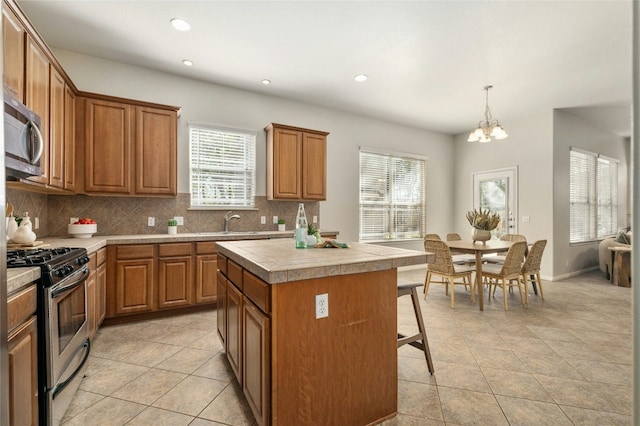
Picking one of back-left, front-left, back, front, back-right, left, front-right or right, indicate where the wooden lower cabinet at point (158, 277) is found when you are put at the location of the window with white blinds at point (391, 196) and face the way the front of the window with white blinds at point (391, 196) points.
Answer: right

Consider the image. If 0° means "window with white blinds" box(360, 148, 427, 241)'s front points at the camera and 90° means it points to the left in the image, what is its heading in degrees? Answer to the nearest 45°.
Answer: approximately 315°

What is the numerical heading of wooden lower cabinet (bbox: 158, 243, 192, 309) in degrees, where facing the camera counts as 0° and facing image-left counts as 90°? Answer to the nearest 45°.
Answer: approximately 0°

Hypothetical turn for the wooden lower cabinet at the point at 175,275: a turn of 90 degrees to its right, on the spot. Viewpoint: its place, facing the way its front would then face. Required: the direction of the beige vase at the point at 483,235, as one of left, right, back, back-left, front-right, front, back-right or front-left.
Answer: back

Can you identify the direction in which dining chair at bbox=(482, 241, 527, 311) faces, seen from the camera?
facing away from the viewer and to the left of the viewer

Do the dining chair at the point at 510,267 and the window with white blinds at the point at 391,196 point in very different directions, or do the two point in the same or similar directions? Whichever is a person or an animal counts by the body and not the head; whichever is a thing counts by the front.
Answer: very different directions

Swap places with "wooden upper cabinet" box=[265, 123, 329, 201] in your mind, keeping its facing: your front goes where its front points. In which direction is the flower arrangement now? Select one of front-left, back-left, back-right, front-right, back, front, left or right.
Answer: front-left

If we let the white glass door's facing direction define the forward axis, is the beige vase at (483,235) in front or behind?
in front

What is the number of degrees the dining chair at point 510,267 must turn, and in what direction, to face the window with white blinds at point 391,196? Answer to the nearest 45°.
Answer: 0° — it already faces it

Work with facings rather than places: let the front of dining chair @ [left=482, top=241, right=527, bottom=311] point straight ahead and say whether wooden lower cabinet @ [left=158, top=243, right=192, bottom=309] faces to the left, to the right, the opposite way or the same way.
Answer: the opposite way
